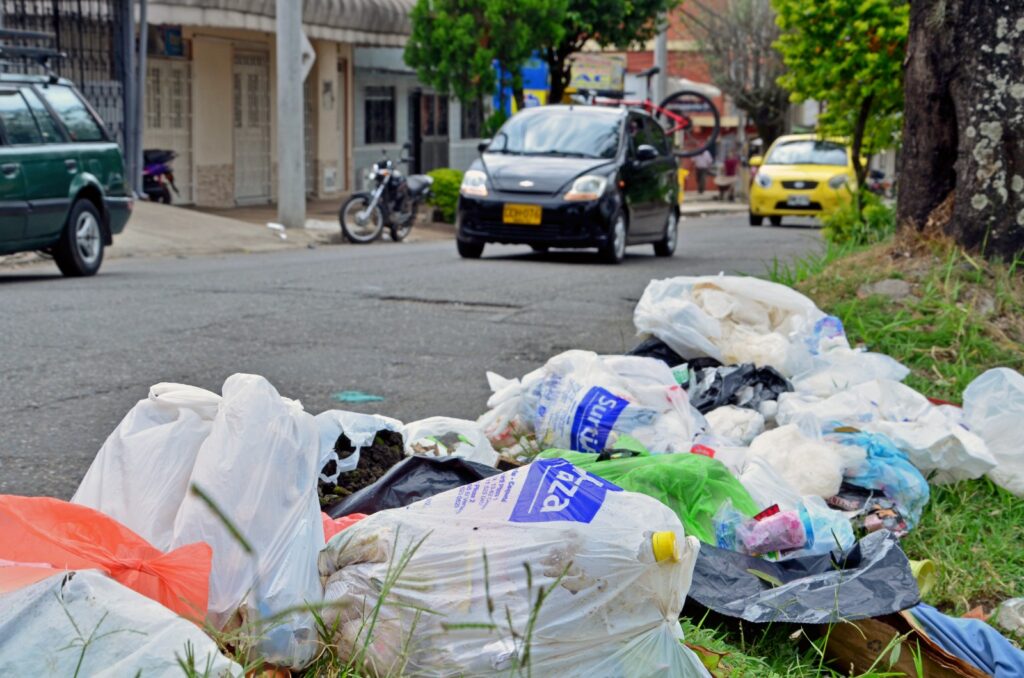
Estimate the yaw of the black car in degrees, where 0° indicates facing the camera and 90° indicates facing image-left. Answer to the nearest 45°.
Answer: approximately 45°

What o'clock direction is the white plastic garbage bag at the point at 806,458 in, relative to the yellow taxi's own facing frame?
The white plastic garbage bag is roughly at 12 o'clock from the yellow taxi.

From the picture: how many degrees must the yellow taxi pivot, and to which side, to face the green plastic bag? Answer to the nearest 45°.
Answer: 0° — it already faces it

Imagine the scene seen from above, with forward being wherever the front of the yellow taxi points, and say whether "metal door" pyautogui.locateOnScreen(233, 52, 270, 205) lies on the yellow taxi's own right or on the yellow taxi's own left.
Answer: on the yellow taxi's own right

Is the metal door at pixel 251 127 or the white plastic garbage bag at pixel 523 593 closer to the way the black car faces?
the white plastic garbage bag

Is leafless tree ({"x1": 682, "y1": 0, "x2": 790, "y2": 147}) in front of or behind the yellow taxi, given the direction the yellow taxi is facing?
behind

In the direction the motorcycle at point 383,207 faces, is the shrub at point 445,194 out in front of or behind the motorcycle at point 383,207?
behind

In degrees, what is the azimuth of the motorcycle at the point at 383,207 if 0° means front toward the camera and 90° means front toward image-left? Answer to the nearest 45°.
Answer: approximately 45°
